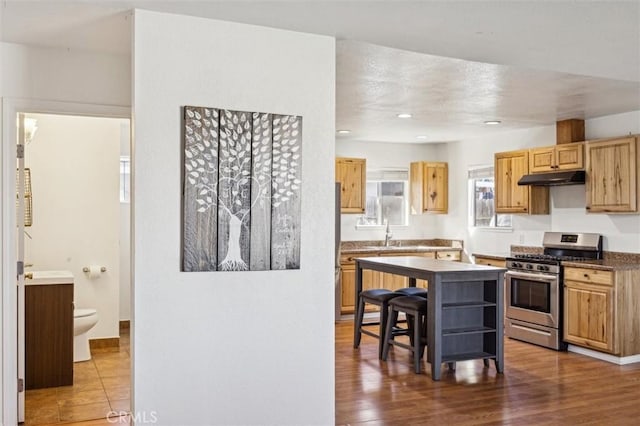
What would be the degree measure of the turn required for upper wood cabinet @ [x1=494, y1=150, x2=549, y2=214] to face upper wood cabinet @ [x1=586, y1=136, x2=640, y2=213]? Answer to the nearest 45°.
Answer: approximately 90° to its left

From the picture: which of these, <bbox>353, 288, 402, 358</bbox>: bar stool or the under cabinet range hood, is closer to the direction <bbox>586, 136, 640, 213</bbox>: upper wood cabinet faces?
the bar stool

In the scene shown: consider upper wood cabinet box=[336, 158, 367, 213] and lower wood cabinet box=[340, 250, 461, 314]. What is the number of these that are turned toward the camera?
2

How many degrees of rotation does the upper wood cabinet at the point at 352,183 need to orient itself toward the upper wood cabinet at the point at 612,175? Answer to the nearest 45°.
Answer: approximately 45° to its left

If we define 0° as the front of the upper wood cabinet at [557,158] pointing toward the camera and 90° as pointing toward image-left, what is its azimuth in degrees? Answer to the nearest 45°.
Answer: approximately 45°
